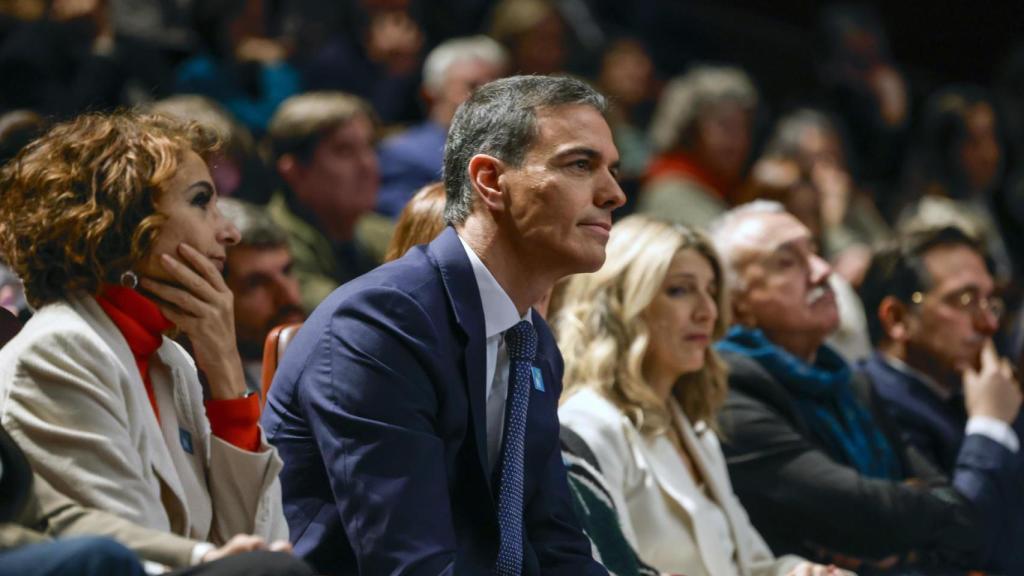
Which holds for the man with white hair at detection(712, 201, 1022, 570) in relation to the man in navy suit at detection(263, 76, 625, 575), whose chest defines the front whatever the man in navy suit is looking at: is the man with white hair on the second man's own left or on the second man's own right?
on the second man's own left

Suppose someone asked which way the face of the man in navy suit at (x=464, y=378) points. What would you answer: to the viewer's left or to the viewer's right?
to the viewer's right

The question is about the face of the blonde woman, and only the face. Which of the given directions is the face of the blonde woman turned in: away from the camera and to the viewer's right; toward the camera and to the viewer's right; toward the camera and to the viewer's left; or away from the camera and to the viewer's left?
toward the camera and to the viewer's right

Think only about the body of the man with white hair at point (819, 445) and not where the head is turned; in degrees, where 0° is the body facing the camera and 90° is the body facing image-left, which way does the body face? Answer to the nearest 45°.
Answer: approximately 315°

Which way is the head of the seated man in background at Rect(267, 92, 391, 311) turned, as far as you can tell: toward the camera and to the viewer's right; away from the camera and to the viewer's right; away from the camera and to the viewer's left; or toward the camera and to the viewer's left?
toward the camera and to the viewer's right

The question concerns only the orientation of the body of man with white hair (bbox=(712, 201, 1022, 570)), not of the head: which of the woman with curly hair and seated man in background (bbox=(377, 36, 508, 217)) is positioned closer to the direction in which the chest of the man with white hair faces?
the woman with curly hair

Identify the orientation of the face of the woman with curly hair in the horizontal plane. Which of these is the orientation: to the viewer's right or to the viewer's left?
to the viewer's right

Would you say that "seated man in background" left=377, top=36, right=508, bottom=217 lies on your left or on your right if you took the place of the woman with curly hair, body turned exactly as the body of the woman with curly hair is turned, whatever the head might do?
on your left

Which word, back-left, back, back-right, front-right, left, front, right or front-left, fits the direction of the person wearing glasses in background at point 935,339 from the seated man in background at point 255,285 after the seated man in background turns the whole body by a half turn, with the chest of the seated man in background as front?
back-right

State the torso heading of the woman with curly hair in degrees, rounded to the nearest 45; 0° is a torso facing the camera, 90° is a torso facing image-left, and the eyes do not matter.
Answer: approximately 270°

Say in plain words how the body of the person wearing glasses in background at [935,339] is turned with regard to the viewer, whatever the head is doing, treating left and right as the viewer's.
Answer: facing the viewer and to the right of the viewer
